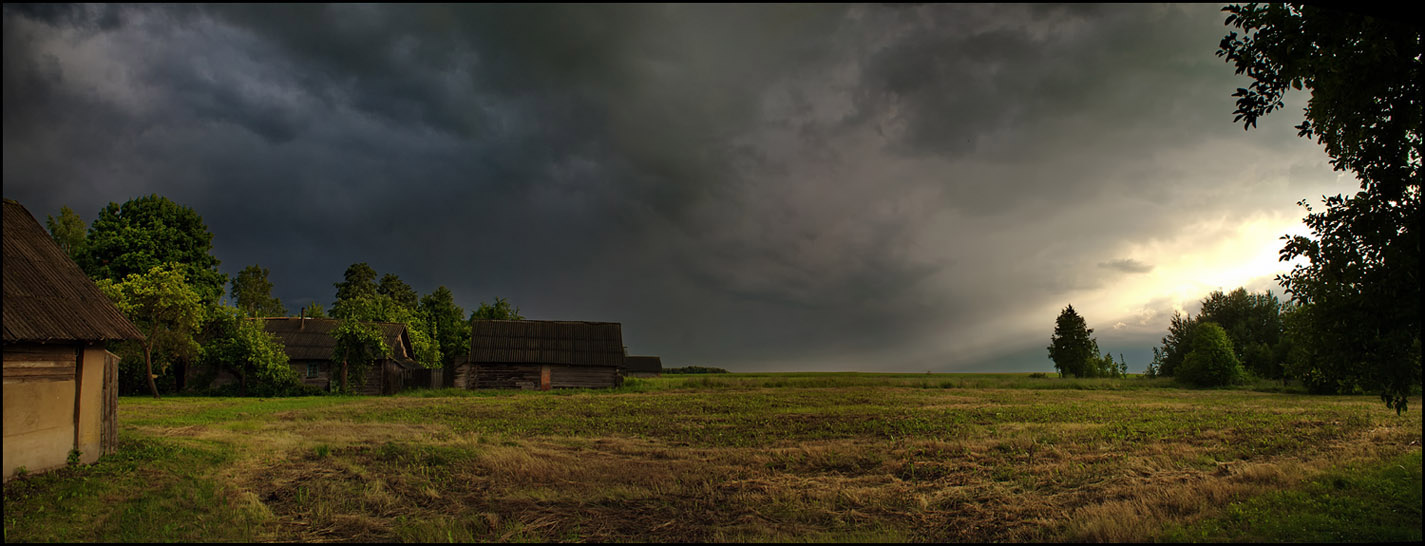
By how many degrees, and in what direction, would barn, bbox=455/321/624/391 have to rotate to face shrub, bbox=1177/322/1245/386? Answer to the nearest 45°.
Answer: approximately 90° to its left

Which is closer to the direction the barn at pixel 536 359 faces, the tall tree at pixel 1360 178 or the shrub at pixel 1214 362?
the tall tree

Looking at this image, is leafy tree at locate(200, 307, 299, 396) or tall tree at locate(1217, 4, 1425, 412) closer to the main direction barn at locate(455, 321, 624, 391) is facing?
the tall tree

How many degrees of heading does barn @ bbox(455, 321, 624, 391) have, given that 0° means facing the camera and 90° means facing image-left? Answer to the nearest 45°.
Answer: approximately 0°

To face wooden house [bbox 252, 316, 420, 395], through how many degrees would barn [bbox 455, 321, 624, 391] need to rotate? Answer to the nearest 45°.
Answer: approximately 90° to its right

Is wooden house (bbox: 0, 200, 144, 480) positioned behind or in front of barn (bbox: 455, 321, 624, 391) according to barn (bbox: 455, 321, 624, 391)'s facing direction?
in front

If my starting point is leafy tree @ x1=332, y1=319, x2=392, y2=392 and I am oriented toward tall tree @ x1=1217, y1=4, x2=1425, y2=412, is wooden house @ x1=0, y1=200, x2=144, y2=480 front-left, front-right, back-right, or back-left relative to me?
front-right

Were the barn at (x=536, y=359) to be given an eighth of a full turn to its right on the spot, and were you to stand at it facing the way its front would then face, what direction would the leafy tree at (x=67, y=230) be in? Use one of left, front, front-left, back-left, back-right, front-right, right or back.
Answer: front-right

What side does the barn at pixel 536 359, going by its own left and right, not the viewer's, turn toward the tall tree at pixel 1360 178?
front

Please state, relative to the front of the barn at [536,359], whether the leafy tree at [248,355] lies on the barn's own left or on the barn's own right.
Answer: on the barn's own right
